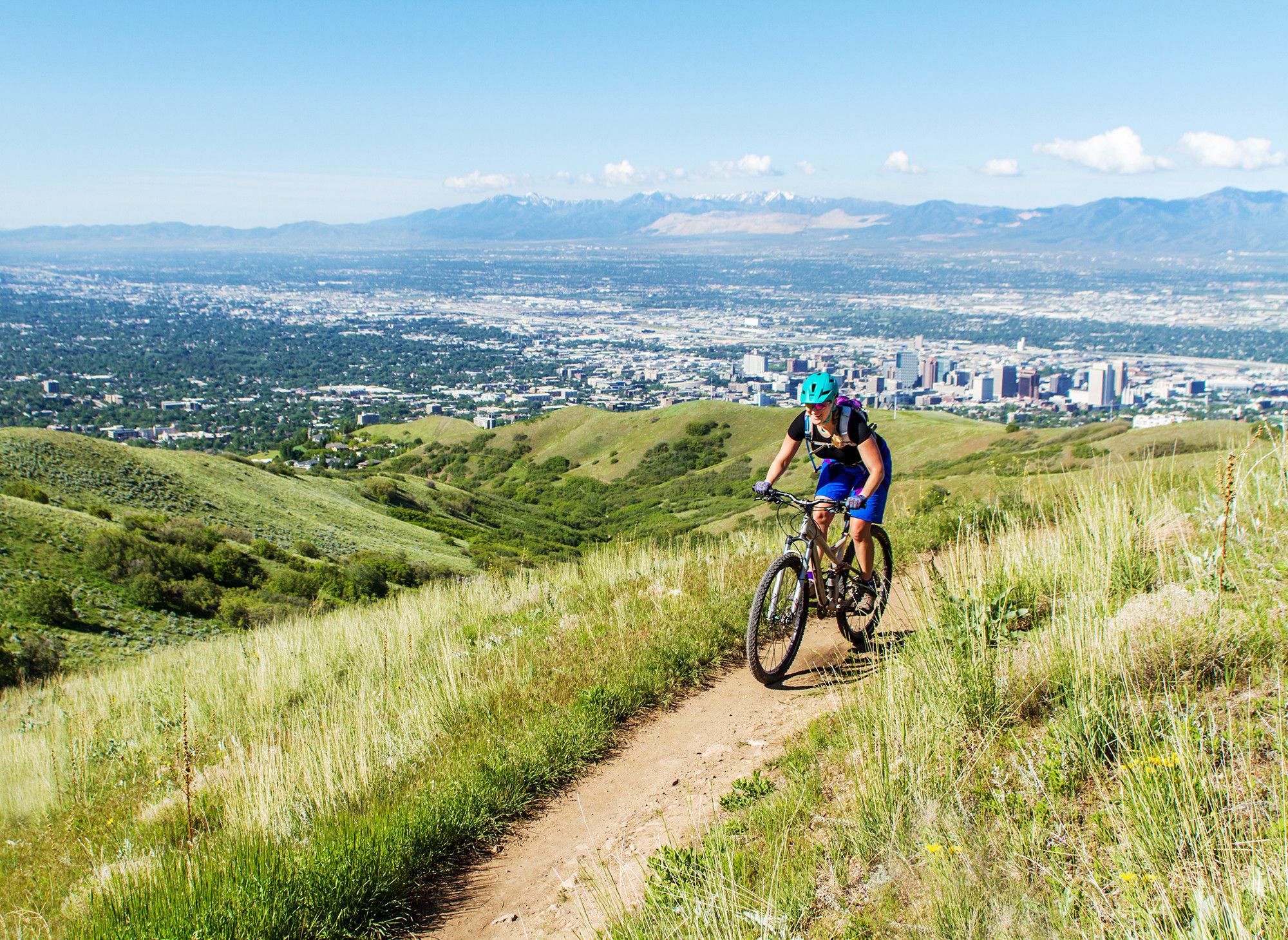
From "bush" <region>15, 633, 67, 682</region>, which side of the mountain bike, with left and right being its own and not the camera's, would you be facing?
right

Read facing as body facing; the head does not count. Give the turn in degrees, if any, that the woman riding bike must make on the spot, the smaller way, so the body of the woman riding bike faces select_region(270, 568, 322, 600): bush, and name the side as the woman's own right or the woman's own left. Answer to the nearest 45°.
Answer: approximately 90° to the woman's own right

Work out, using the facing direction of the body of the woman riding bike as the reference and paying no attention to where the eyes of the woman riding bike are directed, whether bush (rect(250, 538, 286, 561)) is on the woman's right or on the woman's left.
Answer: on the woman's right

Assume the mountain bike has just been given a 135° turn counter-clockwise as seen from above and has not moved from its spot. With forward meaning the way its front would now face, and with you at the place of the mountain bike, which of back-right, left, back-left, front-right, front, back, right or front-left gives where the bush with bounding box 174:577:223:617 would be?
back-left

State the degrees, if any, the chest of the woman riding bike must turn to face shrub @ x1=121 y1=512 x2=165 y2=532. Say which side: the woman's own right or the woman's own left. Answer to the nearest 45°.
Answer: approximately 90° to the woman's own right

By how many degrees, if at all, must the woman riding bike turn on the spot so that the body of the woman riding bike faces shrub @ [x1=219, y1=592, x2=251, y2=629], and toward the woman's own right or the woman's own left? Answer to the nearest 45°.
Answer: approximately 90° to the woman's own right

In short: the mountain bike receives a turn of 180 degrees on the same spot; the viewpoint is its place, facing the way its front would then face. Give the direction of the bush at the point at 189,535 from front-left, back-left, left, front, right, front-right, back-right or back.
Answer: left

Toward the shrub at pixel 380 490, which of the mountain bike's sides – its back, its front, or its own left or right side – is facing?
right

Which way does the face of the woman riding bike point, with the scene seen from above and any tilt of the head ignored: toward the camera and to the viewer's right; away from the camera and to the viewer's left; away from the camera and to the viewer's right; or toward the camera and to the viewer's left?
toward the camera and to the viewer's left

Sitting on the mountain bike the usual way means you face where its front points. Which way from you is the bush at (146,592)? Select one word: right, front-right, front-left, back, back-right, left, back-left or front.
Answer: right

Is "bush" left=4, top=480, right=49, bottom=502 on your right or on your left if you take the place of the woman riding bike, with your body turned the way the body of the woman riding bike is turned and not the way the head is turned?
on your right

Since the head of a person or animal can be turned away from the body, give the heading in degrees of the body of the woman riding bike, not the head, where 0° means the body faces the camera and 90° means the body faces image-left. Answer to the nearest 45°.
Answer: approximately 45°
